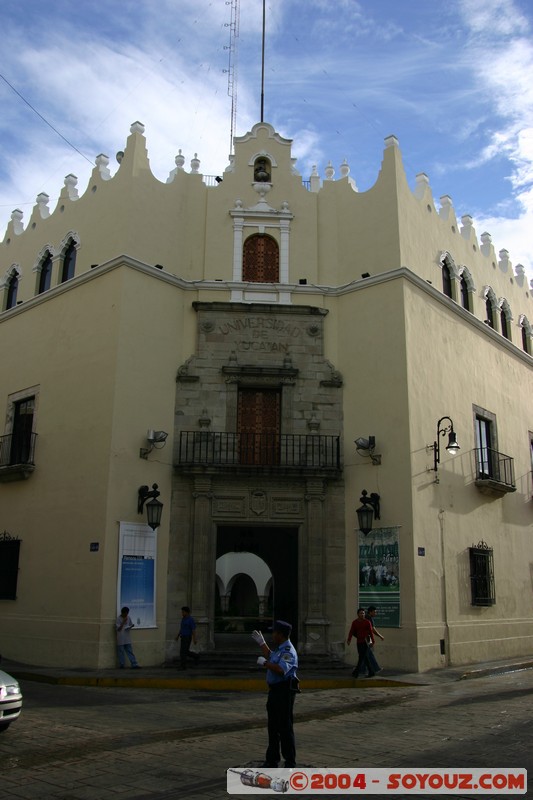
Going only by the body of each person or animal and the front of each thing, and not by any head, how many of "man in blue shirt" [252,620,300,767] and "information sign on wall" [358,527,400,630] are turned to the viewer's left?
1

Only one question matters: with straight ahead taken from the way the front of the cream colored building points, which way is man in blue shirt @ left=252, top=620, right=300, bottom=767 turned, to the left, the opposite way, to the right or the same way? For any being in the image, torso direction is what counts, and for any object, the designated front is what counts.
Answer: to the right

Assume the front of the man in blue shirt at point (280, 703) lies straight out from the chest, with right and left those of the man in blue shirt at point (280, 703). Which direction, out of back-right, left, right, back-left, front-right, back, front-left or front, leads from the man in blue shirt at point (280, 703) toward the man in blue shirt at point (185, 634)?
right

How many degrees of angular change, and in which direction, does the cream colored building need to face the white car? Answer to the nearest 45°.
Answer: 0° — it already faces it

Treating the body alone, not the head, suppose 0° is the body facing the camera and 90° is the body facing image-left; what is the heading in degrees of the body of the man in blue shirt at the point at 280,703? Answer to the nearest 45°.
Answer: approximately 90°

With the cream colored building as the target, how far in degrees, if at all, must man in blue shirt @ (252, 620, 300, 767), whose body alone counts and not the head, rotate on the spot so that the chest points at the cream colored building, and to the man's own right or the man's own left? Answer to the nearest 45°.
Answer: approximately 90° to the man's own right

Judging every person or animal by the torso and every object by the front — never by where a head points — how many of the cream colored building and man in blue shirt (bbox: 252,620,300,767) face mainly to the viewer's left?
1

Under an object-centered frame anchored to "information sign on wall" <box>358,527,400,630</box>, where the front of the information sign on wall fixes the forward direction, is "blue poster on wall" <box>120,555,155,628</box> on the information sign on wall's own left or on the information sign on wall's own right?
on the information sign on wall's own right

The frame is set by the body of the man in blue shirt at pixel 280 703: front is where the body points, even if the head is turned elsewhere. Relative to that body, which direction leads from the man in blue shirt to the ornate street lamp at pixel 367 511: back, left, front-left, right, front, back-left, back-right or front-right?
right

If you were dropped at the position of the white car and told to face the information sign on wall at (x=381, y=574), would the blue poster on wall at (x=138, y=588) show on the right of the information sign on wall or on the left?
left

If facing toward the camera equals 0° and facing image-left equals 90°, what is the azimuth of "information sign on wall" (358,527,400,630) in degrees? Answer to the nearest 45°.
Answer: approximately 0°

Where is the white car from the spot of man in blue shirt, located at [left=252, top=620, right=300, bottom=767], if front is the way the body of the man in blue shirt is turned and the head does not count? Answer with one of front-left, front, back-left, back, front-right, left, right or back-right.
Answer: front-right
